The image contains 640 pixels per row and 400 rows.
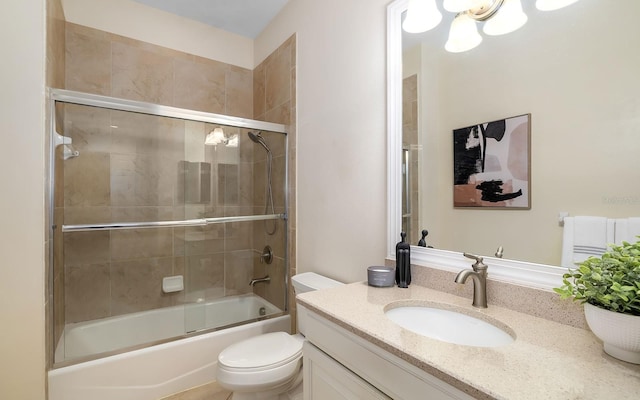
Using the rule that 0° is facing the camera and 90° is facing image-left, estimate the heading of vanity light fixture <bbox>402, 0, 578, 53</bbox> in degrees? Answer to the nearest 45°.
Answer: approximately 45°

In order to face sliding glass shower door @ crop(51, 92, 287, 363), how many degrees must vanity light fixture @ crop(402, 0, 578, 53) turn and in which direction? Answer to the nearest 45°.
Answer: approximately 45° to its right

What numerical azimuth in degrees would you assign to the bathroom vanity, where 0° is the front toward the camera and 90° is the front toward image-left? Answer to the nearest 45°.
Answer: approximately 45°

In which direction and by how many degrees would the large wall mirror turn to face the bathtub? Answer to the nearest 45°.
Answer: approximately 45° to its right

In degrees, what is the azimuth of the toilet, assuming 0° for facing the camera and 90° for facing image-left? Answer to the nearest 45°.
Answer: approximately 45°
